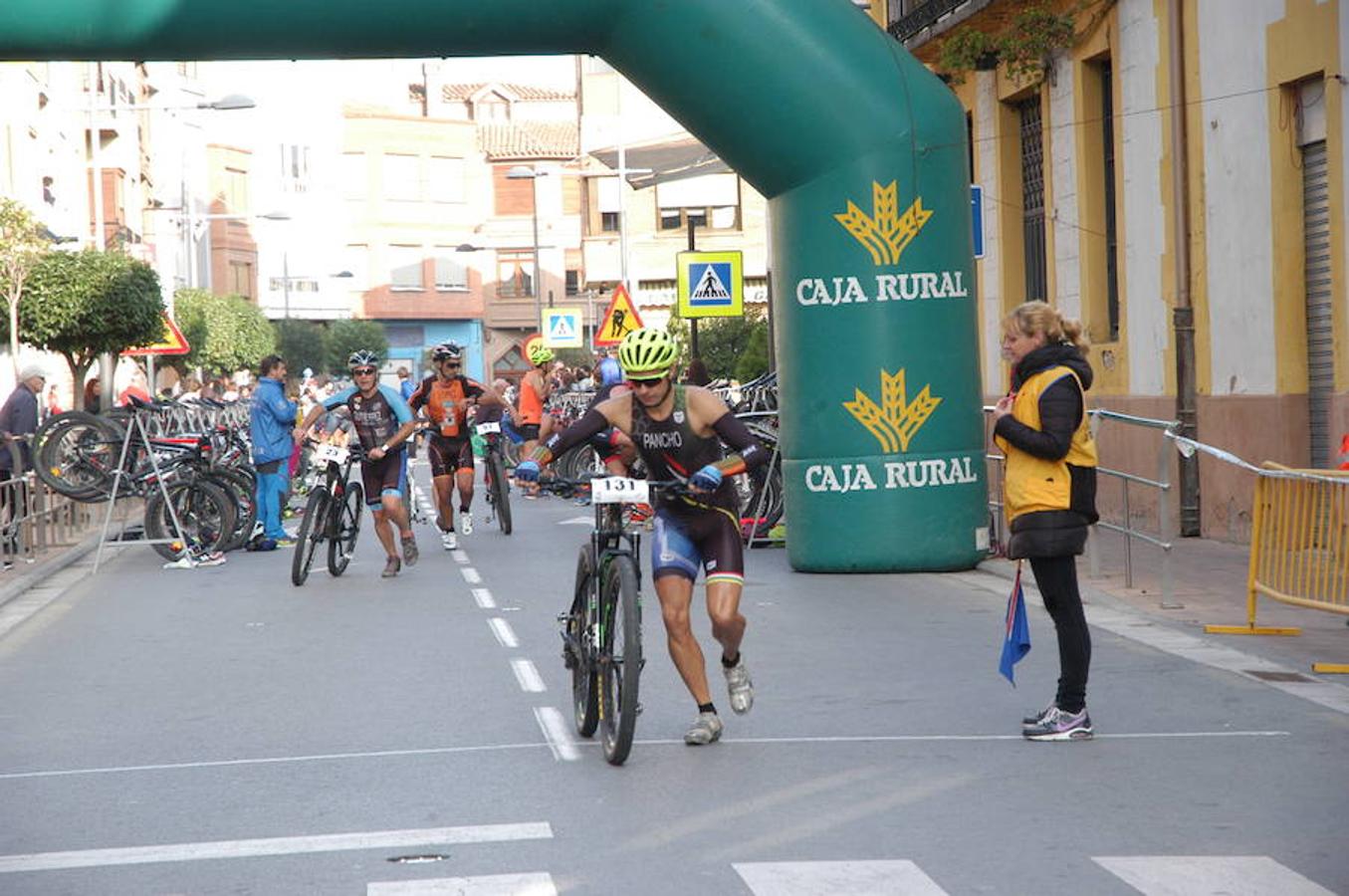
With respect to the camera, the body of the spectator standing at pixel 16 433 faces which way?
to the viewer's right

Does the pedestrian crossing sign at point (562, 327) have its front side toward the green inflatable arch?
yes

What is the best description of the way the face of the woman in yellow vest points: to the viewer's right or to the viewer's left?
to the viewer's left

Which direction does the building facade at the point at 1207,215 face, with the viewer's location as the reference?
facing the viewer and to the left of the viewer

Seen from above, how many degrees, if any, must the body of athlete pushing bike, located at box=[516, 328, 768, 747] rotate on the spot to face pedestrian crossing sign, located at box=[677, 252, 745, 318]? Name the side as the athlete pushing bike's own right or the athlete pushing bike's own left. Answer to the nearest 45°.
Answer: approximately 180°

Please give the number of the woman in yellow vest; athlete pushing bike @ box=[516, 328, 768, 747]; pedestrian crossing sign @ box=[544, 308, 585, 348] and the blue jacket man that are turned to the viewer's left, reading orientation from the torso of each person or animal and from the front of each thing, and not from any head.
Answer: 1

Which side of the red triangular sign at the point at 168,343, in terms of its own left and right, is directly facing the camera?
front

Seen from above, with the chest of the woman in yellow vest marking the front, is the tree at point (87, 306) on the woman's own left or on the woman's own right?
on the woman's own right

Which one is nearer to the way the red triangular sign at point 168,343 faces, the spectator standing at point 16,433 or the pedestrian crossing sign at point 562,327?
the spectator standing

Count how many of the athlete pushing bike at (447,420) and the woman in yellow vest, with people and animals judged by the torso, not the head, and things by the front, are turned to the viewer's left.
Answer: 1

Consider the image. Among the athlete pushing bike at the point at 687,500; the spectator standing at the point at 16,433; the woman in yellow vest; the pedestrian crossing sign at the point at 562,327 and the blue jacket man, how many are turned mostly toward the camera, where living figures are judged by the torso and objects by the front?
2

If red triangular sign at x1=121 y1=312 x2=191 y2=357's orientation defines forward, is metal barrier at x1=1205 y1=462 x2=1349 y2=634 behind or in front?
in front

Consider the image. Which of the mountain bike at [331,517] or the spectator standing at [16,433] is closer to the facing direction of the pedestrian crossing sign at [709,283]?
the mountain bike

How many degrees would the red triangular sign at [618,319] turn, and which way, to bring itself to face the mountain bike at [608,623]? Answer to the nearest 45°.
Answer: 0° — it already faces it

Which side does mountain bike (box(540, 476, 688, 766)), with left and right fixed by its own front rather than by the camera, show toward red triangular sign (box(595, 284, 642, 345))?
back

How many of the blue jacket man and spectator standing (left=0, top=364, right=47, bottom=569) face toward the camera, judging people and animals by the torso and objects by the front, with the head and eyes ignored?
0

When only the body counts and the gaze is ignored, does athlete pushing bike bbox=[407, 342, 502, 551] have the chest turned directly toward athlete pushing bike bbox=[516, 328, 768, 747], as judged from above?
yes

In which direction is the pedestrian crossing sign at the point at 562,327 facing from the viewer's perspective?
toward the camera
